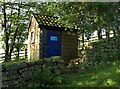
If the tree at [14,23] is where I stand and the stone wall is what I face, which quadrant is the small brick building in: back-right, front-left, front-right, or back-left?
front-left

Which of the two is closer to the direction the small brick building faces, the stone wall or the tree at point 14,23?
the stone wall

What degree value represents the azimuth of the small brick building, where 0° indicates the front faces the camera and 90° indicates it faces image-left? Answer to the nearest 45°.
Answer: approximately 315°

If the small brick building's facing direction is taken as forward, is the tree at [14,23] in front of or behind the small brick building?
behind

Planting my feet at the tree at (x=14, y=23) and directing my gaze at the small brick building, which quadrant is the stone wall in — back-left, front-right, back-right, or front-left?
front-right
